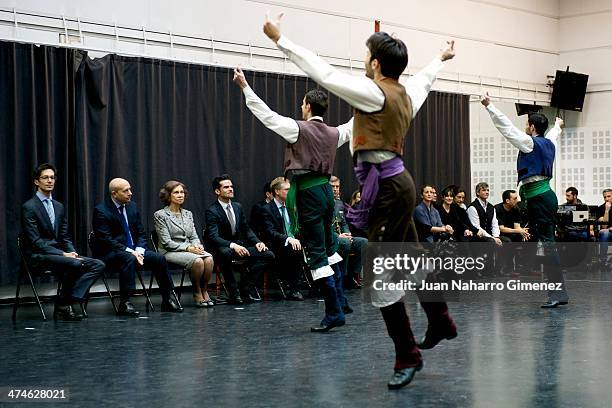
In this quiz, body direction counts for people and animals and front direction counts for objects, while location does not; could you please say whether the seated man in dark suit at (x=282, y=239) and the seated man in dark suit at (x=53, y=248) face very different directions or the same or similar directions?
same or similar directions

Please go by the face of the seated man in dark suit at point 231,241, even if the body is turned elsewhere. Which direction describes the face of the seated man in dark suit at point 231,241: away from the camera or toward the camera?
toward the camera

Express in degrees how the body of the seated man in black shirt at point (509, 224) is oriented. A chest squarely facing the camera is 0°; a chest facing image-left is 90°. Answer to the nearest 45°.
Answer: approximately 315°

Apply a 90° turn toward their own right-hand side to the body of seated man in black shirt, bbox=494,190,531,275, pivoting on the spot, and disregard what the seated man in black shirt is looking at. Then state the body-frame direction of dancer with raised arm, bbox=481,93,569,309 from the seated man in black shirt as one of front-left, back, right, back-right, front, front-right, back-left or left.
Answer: front-left

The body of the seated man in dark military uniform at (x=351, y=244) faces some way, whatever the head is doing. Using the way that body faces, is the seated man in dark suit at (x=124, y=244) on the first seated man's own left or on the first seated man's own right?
on the first seated man's own right

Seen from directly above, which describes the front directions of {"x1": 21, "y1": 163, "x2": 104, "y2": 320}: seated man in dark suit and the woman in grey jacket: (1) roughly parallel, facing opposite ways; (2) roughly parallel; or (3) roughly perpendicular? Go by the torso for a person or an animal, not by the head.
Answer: roughly parallel

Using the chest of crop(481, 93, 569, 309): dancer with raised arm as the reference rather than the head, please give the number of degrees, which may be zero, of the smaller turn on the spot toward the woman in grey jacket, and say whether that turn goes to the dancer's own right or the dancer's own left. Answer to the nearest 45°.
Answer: approximately 45° to the dancer's own left

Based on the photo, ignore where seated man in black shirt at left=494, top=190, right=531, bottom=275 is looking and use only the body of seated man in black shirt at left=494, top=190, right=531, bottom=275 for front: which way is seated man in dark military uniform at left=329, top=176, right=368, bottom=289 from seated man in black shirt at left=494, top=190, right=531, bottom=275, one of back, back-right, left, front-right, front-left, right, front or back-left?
right

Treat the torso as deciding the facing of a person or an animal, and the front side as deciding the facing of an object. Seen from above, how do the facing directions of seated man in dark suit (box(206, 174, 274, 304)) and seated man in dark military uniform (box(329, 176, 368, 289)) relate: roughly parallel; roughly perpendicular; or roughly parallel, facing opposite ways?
roughly parallel

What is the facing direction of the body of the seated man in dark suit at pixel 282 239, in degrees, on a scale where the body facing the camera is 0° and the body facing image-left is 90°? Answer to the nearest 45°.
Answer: approximately 315°

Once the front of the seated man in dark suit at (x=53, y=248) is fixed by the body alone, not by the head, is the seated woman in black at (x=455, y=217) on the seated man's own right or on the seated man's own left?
on the seated man's own left

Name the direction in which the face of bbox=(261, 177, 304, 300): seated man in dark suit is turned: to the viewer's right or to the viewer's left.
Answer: to the viewer's right

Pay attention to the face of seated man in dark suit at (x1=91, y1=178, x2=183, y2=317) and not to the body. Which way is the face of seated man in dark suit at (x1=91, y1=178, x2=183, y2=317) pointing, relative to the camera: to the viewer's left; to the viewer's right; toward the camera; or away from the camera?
to the viewer's right

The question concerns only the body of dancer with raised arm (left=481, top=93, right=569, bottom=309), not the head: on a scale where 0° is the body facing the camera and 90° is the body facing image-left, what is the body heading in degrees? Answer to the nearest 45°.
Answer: approximately 135°

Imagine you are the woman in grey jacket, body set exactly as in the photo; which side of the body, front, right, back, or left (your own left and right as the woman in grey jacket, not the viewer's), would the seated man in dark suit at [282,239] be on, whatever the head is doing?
left

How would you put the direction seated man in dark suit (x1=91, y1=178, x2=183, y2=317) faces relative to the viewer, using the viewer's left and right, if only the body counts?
facing the viewer and to the right of the viewer

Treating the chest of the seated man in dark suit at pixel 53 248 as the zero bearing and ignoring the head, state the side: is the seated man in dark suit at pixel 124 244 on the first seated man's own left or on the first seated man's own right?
on the first seated man's own left

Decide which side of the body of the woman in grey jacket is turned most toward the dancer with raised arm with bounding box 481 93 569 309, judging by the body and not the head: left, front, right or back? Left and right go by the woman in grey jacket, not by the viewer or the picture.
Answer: front
